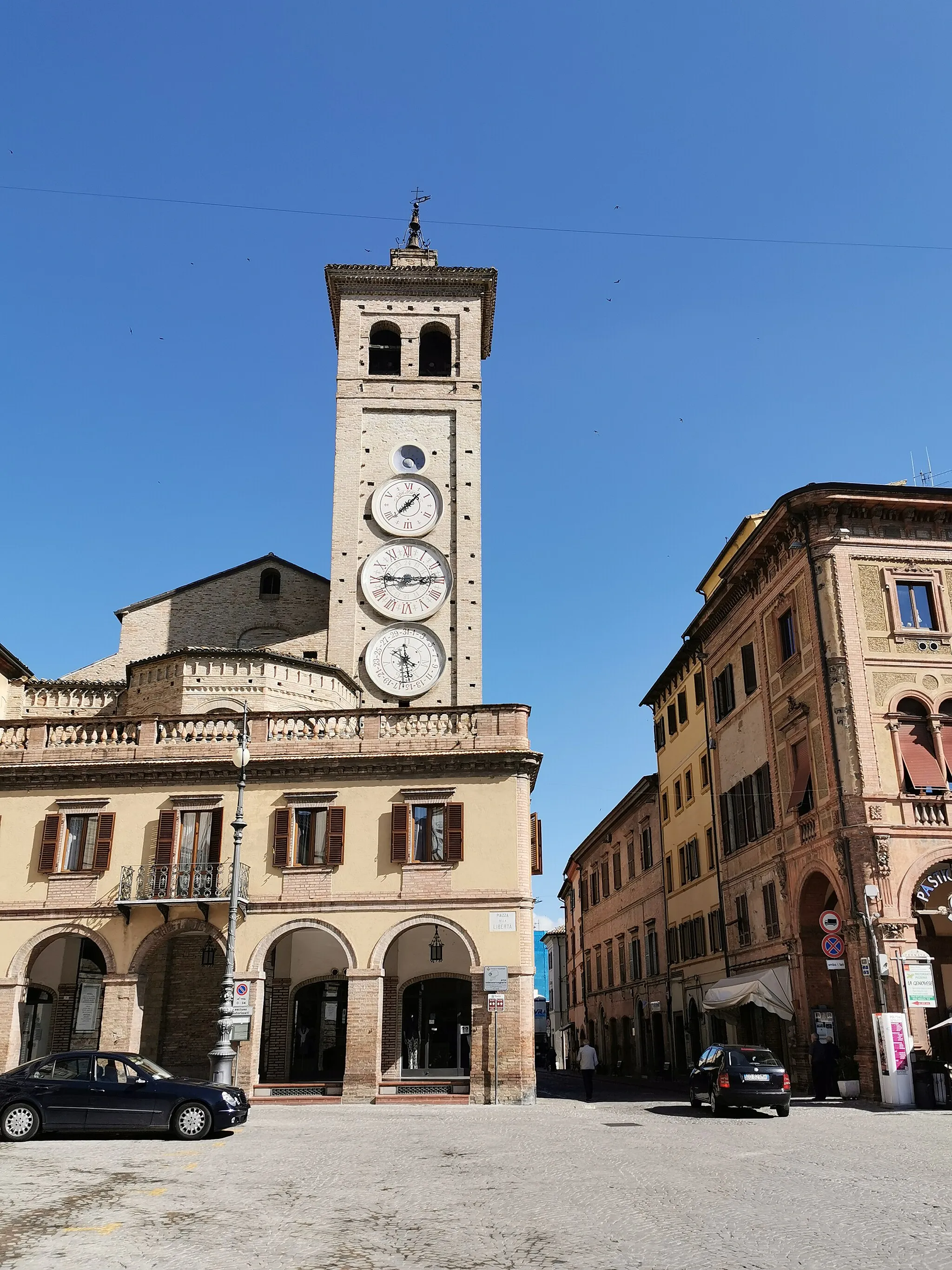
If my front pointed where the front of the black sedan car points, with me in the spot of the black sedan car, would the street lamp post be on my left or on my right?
on my left

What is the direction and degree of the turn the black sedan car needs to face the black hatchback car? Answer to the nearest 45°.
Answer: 0° — it already faces it

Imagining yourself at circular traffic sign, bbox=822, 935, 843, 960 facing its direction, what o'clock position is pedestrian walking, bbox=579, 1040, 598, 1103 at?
The pedestrian walking is roughly at 4 o'clock from the circular traffic sign.

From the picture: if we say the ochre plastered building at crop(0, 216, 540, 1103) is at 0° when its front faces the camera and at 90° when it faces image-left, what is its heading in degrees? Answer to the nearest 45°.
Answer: approximately 0°

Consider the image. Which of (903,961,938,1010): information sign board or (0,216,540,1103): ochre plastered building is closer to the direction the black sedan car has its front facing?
the information sign board

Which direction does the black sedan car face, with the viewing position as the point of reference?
facing to the right of the viewer

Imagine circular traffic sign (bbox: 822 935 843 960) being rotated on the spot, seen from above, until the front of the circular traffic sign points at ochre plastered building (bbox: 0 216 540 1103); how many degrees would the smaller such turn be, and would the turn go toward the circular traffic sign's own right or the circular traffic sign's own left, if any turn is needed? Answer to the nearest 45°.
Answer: approximately 90° to the circular traffic sign's own right

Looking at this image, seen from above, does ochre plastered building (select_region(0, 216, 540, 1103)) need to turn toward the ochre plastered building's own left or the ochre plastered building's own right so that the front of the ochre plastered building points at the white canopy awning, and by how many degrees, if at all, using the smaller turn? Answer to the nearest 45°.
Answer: approximately 90° to the ochre plastered building's own left
